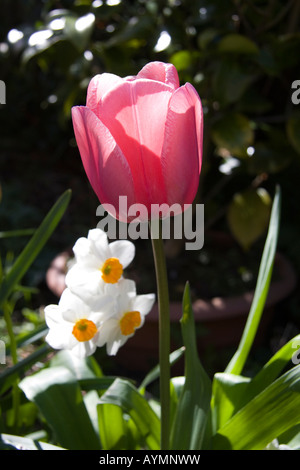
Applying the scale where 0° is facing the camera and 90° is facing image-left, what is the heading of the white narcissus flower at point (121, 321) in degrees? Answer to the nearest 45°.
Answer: approximately 315°

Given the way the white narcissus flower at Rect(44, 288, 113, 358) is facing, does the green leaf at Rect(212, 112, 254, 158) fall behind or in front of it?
behind

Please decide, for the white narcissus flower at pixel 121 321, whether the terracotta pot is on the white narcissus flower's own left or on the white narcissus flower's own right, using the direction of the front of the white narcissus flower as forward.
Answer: on the white narcissus flower's own left

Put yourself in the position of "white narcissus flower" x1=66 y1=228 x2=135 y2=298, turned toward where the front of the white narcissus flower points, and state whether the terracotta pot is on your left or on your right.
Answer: on your left

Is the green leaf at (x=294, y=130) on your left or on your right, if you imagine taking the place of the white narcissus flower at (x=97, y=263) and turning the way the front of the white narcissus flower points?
on your left

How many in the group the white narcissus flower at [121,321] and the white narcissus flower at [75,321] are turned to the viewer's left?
0

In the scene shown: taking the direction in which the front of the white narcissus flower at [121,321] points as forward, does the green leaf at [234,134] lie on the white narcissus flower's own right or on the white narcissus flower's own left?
on the white narcissus flower's own left
